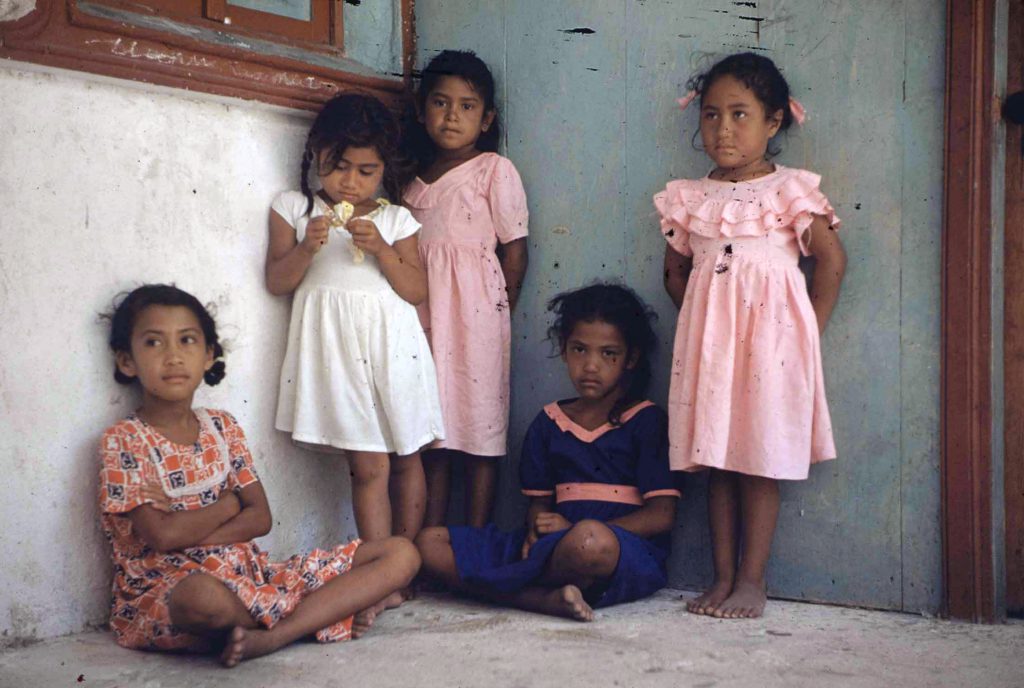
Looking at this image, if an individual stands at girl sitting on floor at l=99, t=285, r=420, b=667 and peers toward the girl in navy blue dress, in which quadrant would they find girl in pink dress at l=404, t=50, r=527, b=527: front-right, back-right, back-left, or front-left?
front-left

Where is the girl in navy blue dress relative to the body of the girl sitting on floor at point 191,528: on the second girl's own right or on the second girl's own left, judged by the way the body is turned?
on the second girl's own left

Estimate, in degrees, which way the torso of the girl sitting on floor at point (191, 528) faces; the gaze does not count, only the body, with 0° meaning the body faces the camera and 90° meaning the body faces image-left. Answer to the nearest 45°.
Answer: approximately 315°

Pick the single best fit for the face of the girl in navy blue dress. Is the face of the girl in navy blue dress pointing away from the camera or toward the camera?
toward the camera

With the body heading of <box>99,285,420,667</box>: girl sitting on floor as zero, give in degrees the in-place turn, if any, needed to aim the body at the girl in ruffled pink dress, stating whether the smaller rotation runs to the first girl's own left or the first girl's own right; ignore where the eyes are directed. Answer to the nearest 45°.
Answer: approximately 45° to the first girl's own left

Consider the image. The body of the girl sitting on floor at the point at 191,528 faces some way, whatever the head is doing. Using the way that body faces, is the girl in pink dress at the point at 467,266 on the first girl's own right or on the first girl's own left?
on the first girl's own left

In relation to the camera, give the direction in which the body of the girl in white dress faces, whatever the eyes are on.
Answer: toward the camera

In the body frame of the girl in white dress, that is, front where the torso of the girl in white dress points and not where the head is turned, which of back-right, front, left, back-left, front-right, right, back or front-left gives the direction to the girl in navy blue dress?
left

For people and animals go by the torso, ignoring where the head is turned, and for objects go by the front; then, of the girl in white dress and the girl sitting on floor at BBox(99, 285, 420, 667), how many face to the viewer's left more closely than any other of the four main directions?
0

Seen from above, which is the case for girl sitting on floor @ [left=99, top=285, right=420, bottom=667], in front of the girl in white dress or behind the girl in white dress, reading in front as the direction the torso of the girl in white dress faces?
in front

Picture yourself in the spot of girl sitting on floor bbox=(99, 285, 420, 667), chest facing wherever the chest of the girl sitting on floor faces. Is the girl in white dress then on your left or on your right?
on your left

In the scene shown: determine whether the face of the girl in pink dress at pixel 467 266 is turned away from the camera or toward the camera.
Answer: toward the camera
